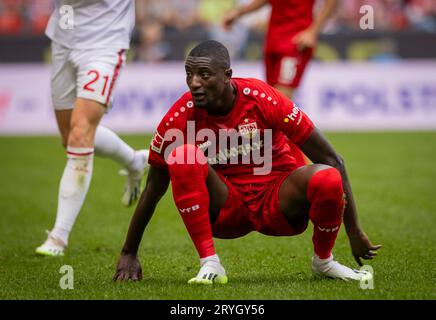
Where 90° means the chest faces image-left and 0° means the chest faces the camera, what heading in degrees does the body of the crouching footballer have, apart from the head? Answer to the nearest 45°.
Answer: approximately 0°

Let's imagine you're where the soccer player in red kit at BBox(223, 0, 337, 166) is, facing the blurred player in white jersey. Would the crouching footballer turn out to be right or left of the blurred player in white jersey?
left

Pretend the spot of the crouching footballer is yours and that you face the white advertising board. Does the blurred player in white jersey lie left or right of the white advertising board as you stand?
left

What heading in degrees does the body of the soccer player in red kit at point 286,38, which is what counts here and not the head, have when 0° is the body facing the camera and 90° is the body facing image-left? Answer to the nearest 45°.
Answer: approximately 45°

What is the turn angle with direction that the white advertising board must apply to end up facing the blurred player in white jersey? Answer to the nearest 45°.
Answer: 0° — it already faces them

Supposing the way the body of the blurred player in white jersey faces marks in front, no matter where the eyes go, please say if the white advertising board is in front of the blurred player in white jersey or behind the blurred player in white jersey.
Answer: behind

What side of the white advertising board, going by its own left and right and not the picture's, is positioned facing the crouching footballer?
front

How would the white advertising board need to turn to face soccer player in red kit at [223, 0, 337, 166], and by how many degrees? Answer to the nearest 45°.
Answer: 0° — it already faces them

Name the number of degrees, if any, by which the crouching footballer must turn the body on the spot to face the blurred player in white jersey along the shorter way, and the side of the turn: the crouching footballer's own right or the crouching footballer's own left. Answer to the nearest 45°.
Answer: approximately 135° to the crouching footballer's own right

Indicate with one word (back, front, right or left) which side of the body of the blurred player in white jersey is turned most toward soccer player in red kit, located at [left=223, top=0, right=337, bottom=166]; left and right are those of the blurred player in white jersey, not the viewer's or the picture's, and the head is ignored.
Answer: back

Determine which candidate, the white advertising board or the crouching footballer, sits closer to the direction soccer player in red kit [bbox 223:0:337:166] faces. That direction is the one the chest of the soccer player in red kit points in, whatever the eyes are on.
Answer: the crouching footballer
